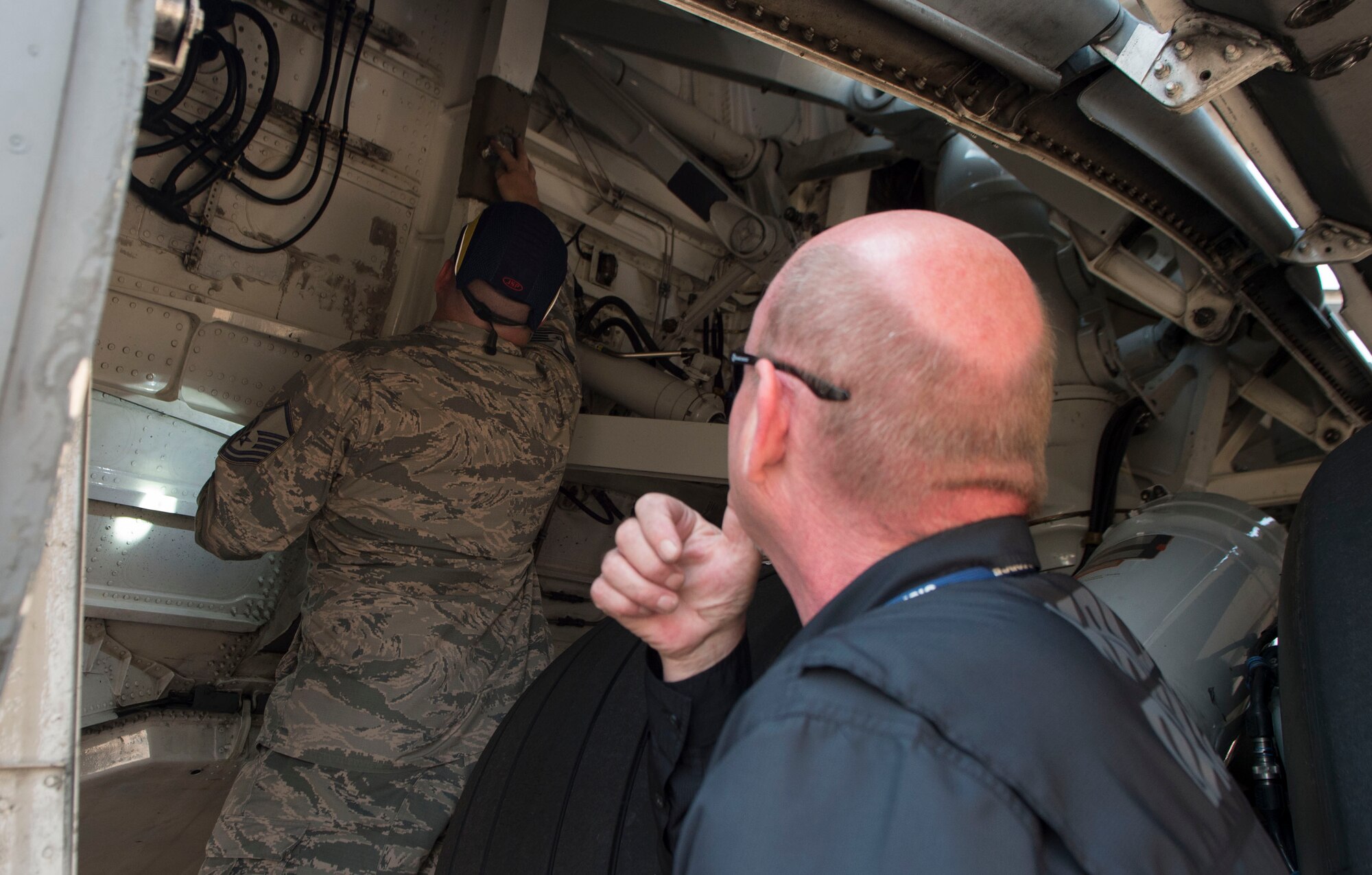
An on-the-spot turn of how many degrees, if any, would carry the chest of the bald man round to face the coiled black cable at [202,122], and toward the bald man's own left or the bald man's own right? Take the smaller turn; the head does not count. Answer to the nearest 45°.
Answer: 0° — they already face it

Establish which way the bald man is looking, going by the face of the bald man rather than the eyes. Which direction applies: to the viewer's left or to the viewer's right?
to the viewer's left

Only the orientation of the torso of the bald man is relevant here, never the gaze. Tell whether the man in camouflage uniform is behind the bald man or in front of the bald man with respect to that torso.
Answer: in front

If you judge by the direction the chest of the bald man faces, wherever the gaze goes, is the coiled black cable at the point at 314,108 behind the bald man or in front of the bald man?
in front

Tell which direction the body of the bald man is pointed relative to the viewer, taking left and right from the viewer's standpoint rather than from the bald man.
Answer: facing away from the viewer and to the left of the viewer

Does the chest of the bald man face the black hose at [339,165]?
yes
